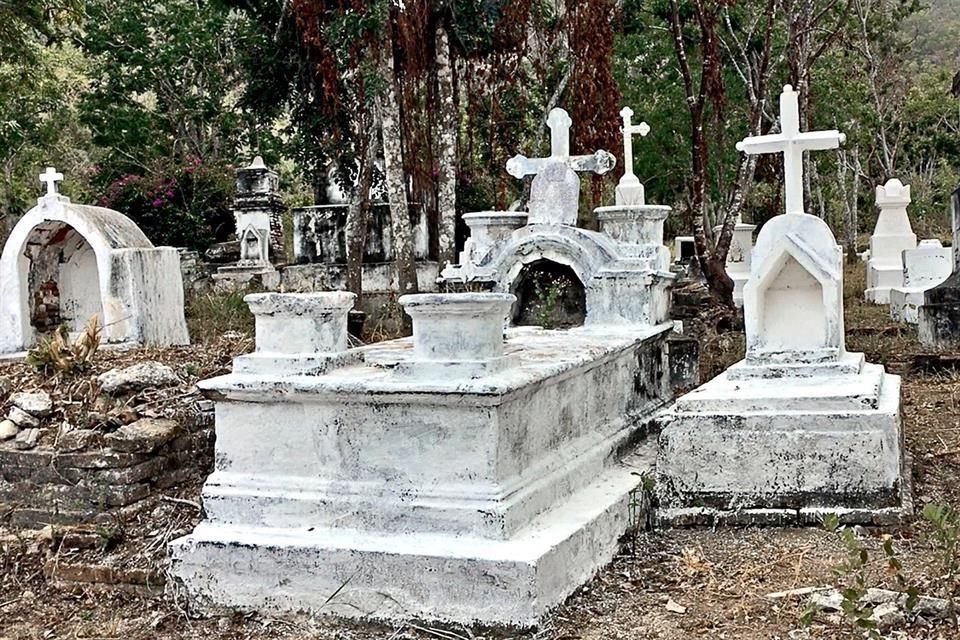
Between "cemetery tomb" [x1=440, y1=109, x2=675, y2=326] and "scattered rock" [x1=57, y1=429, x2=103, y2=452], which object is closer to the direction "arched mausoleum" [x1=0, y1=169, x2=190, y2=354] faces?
the scattered rock

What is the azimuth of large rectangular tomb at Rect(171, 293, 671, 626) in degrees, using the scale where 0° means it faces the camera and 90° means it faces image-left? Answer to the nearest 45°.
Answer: approximately 45°

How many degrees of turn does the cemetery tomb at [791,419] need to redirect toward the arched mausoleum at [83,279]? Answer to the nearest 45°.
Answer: approximately 90° to its right

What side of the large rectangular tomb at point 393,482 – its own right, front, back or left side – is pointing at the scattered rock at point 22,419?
right

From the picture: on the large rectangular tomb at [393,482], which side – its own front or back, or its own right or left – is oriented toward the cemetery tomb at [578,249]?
back

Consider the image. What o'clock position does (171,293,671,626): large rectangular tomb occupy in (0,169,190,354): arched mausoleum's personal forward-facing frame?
The large rectangular tomb is roughly at 10 o'clock from the arched mausoleum.

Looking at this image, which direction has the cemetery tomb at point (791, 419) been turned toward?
toward the camera

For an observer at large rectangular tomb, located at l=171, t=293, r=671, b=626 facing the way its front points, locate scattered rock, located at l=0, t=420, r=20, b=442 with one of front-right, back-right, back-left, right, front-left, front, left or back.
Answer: right

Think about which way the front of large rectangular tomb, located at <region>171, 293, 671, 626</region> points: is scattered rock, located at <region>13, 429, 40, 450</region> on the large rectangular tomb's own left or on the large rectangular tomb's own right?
on the large rectangular tomb's own right

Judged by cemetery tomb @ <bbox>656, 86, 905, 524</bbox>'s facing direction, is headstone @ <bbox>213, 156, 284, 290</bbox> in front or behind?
behind

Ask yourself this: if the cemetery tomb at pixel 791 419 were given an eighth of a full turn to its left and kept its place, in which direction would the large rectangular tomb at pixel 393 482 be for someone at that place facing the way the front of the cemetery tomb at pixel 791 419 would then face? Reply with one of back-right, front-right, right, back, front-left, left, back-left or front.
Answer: right

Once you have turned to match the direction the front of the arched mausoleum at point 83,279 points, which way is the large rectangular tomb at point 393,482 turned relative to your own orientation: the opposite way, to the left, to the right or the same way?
the same way

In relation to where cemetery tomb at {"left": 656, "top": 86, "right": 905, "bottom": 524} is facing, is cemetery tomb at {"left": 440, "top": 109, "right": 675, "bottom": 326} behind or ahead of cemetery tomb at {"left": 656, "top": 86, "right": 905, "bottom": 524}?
behind

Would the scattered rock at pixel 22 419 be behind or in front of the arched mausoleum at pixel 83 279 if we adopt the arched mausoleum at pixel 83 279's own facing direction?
in front

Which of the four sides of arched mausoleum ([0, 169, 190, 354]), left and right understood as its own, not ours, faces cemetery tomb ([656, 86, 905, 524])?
left

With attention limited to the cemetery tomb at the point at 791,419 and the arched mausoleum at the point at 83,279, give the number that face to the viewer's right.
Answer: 0
